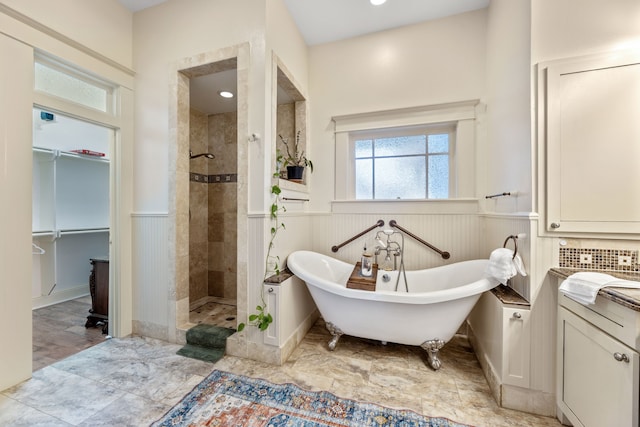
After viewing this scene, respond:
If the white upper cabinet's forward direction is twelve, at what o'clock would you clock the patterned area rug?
The patterned area rug is roughly at 12 o'clock from the white upper cabinet.

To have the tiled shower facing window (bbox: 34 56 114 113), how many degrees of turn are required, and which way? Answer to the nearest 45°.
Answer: approximately 45° to its right

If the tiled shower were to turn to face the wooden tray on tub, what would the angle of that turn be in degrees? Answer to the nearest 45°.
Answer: approximately 45° to its left

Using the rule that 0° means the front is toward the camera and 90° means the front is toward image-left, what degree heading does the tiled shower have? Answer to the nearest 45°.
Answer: approximately 0°

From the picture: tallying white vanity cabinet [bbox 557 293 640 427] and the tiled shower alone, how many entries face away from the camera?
0

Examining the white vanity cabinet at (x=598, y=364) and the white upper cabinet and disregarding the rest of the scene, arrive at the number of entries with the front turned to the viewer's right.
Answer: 0

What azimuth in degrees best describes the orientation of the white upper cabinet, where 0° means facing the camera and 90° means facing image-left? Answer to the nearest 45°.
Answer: approximately 45°

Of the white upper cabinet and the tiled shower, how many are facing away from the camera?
0

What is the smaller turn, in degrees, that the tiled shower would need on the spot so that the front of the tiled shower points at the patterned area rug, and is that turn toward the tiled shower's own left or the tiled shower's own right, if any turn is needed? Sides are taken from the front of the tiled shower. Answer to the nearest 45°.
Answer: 0° — it already faces it
